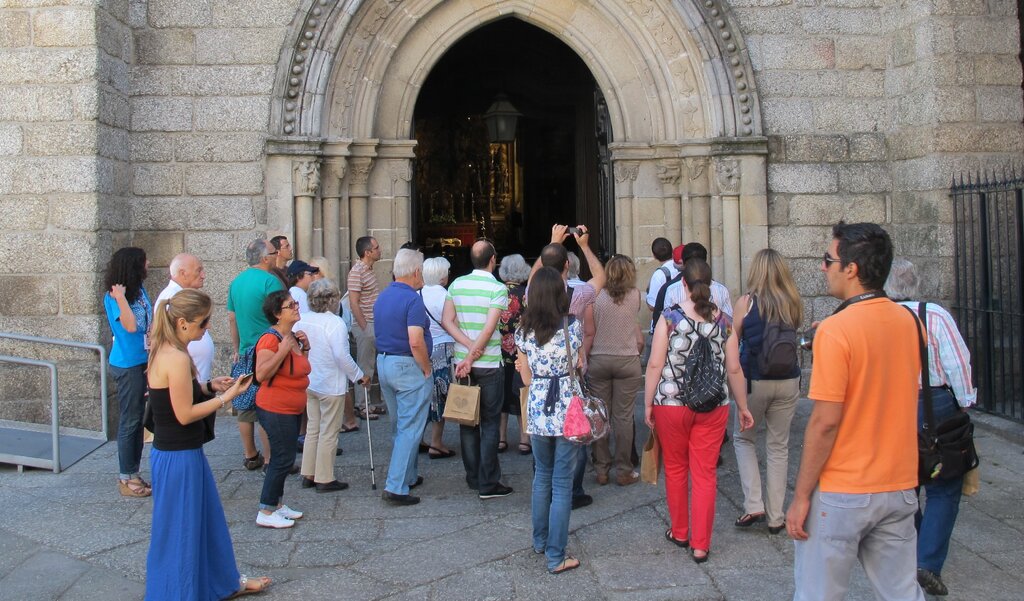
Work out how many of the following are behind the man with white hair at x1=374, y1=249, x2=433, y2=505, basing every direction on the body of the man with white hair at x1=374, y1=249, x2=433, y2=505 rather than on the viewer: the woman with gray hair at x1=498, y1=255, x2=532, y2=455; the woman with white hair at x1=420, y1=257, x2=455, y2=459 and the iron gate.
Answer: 0

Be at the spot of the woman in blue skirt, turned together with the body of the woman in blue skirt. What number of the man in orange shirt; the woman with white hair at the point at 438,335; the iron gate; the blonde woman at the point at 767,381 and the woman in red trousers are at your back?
0

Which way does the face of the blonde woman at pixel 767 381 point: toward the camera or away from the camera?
away from the camera

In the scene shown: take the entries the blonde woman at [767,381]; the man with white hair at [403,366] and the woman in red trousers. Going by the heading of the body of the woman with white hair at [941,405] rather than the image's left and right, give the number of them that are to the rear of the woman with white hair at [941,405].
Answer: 0

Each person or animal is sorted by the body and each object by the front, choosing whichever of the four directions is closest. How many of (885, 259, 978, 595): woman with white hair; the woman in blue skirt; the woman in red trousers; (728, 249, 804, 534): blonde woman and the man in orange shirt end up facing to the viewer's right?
1

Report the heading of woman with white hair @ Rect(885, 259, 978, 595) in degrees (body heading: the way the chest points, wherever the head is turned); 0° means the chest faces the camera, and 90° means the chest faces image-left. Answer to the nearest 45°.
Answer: approximately 135°

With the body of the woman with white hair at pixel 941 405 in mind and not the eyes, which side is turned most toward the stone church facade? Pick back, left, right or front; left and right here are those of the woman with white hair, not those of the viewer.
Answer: front

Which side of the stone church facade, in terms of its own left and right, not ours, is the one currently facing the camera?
front

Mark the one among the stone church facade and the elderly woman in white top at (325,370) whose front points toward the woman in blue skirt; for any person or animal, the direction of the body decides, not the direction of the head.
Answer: the stone church facade

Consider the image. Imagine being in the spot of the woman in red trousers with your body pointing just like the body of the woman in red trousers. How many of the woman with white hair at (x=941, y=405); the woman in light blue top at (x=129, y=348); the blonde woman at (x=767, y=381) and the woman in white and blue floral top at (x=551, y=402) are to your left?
2

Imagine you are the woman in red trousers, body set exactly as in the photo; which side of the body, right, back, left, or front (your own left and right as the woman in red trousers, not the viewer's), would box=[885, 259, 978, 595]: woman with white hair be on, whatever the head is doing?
right

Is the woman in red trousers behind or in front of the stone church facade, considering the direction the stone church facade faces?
in front

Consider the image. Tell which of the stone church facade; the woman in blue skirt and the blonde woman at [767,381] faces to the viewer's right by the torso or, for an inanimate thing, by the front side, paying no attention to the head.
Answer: the woman in blue skirt

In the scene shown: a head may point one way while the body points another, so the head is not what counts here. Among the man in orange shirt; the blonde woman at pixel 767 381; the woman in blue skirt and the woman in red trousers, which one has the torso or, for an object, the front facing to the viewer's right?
the woman in blue skirt

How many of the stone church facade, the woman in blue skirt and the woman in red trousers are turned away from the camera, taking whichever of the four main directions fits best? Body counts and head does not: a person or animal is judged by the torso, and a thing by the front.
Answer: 1

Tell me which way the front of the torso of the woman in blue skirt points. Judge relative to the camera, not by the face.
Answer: to the viewer's right

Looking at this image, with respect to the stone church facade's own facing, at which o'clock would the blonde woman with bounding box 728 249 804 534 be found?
The blonde woman is roughly at 11 o'clock from the stone church facade.

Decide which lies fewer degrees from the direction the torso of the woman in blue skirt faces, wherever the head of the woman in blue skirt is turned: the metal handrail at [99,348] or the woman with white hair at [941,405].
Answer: the woman with white hair

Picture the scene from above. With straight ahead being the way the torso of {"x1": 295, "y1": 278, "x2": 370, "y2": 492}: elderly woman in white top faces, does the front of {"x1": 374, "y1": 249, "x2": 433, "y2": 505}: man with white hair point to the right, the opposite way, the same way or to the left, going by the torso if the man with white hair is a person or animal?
the same way

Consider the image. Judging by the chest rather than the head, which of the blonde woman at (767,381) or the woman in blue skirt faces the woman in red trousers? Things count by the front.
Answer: the woman in blue skirt
